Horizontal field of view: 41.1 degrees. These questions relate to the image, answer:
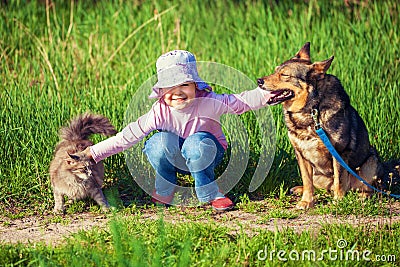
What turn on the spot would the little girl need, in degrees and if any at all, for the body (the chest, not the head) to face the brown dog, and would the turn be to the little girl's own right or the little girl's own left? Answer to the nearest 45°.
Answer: approximately 90° to the little girl's own left

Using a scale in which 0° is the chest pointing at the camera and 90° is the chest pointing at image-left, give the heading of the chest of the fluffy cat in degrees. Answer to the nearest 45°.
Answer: approximately 0°

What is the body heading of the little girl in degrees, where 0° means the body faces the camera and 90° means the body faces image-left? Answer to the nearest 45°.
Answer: approximately 0°

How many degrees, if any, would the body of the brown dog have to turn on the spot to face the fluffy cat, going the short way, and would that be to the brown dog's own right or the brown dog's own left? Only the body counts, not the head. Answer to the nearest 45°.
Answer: approximately 45° to the brown dog's own right

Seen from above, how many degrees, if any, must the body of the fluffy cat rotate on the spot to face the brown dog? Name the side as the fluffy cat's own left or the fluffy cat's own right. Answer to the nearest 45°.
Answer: approximately 90° to the fluffy cat's own left

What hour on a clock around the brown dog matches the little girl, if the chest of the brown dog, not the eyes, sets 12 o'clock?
The little girl is roughly at 1 o'clock from the brown dog.
